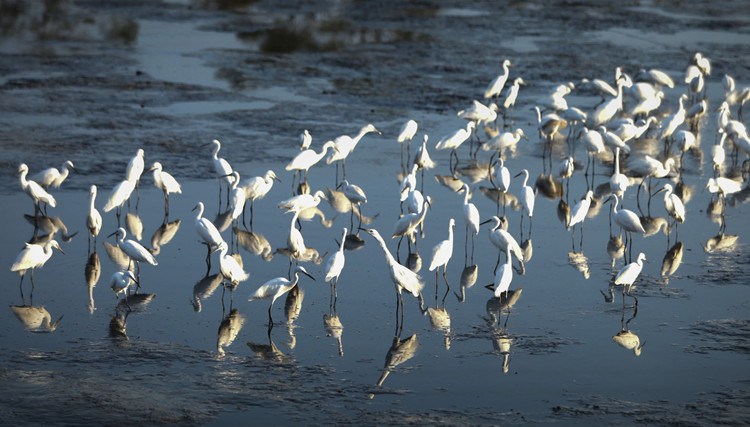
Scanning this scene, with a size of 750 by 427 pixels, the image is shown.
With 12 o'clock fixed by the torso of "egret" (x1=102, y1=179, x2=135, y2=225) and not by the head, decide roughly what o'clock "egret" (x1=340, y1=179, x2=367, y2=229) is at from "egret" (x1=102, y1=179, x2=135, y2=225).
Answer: "egret" (x1=340, y1=179, x2=367, y2=229) is roughly at 12 o'clock from "egret" (x1=102, y1=179, x2=135, y2=225).

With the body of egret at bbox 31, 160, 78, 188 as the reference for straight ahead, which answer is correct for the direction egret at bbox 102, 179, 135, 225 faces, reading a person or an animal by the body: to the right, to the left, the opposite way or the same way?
the same way

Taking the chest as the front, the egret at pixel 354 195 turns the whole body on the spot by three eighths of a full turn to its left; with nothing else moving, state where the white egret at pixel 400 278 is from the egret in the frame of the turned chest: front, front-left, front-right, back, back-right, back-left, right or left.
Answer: front-right

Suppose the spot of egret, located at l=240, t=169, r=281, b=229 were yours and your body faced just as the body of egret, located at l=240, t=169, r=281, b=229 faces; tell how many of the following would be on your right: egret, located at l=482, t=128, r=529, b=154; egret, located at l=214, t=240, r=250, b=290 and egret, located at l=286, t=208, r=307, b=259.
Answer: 2

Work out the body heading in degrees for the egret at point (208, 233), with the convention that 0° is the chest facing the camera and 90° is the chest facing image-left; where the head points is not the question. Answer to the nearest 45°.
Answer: approximately 90°

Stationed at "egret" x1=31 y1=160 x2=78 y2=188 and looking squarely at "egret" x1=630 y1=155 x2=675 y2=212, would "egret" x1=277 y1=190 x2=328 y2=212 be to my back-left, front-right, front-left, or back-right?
front-right

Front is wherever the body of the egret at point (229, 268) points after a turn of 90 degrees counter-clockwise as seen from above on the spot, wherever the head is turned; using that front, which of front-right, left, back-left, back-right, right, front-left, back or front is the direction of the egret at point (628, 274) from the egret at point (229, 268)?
left

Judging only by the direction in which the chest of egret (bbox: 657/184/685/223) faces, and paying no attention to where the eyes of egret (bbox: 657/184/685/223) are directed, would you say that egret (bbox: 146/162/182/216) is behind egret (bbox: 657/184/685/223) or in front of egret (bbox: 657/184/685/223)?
in front

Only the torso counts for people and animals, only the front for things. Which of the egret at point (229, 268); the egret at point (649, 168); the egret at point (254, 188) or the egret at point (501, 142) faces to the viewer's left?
the egret at point (229, 268)

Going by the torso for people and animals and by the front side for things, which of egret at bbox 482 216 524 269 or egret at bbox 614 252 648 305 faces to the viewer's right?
egret at bbox 614 252 648 305

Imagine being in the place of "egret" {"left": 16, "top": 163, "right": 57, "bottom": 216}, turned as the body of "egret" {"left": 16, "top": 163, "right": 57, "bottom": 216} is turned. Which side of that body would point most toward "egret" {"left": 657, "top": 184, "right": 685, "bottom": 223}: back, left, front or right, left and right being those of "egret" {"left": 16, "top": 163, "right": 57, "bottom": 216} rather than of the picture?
back

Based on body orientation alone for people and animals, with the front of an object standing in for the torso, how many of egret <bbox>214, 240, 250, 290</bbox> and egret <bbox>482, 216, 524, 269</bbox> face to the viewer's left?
2

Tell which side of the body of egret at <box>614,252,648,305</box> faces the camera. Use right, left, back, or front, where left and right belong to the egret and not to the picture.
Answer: right

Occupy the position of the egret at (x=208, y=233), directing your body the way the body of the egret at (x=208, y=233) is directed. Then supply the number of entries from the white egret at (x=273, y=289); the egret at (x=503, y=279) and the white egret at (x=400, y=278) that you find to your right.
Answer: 0

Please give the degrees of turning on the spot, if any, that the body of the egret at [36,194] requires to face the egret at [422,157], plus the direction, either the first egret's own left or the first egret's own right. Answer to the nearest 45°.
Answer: approximately 180°

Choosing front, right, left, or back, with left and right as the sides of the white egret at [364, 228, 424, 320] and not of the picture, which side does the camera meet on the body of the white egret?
left

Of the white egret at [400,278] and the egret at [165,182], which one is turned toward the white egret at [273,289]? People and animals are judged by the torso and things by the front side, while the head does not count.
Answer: the white egret at [400,278]
